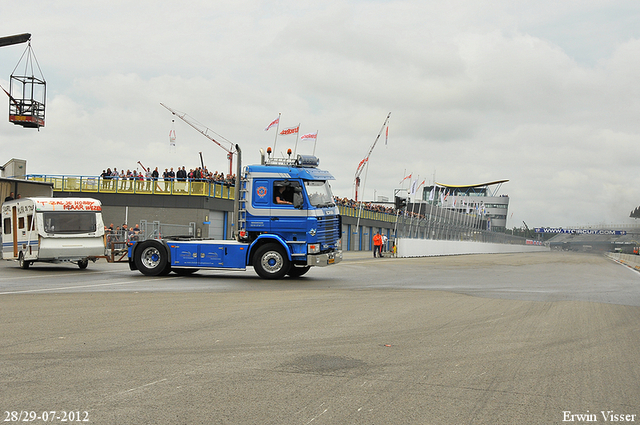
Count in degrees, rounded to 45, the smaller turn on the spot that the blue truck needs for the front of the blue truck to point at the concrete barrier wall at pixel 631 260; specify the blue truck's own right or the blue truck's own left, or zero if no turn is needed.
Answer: approximately 90° to the blue truck's own left

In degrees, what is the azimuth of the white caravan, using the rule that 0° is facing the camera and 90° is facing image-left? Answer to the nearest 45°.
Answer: approximately 315°

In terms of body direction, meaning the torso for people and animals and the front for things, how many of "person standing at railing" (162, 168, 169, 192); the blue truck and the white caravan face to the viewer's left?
0

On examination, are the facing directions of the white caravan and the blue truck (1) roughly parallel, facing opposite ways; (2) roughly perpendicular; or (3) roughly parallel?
roughly parallel

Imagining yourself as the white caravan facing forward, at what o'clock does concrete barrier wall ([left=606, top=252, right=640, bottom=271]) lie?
The concrete barrier wall is roughly at 10 o'clock from the white caravan.

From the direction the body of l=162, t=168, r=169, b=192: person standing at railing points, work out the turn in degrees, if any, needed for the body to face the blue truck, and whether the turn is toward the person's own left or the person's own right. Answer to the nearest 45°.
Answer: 0° — they already face it

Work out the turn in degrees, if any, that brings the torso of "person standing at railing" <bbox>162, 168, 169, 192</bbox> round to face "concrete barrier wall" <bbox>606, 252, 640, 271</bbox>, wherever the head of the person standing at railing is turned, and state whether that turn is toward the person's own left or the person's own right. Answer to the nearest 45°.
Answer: approximately 90° to the person's own left

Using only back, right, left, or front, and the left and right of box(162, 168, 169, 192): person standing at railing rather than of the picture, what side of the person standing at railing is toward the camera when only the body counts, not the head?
front

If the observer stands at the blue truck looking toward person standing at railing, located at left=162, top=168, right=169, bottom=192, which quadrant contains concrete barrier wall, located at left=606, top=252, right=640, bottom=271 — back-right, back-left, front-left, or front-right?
front-right

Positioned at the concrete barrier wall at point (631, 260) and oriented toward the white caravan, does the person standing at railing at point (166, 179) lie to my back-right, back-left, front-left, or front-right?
front-right

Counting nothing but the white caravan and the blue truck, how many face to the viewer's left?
0

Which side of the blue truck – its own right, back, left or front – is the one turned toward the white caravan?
back

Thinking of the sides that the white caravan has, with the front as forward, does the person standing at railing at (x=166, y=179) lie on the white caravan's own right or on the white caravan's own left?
on the white caravan's own left

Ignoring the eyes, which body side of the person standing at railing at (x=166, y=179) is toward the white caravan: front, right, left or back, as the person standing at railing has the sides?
front

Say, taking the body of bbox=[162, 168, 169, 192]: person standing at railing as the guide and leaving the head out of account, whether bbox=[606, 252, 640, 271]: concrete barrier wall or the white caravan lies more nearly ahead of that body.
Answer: the white caravan

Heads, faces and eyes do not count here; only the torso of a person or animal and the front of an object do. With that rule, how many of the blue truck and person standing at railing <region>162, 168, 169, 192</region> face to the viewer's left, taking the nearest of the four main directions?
0

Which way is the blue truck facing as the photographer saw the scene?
facing the viewer and to the right of the viewer
